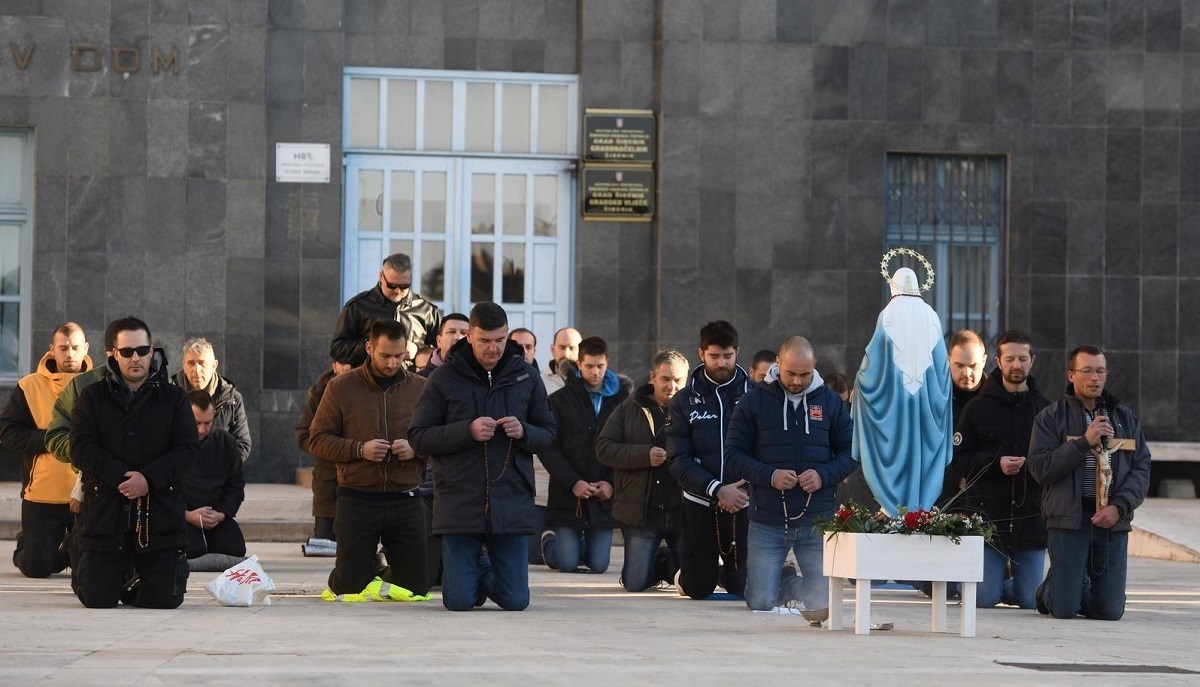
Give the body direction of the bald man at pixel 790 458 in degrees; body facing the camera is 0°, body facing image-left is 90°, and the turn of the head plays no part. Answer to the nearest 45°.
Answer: approximately 0°

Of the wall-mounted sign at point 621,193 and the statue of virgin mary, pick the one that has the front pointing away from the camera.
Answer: the statue of virgin mary

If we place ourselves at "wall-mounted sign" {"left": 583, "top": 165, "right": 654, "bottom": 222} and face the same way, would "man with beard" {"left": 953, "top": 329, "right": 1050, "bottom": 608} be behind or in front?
in front

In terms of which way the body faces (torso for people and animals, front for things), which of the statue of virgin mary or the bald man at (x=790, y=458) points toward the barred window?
the statue of virgin mary

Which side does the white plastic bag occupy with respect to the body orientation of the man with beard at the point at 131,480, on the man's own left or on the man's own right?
on the man's own left

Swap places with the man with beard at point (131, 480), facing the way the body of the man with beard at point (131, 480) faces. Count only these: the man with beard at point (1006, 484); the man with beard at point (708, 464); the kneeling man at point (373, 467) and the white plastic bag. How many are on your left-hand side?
4

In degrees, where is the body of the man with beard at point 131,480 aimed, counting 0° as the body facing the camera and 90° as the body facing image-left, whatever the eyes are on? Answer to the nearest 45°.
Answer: approximately 0°

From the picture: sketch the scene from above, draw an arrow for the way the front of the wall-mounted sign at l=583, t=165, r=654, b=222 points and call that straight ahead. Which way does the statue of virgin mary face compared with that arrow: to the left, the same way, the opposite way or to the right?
the opposite way
